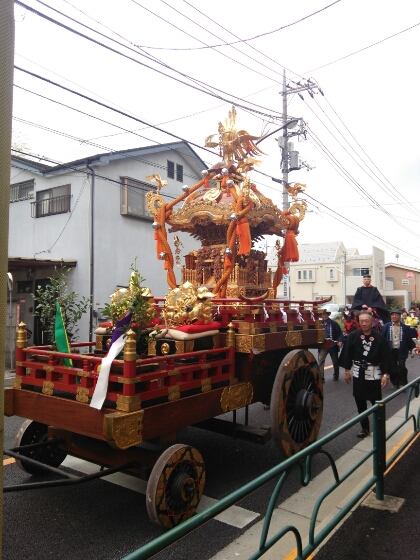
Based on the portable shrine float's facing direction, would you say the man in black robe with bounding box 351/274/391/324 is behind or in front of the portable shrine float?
behind

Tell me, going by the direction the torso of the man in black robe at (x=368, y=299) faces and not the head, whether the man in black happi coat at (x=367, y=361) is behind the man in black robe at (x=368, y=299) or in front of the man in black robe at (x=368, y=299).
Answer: in front

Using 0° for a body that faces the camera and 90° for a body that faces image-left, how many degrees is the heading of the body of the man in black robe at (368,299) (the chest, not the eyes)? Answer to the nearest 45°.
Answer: approximately 0°

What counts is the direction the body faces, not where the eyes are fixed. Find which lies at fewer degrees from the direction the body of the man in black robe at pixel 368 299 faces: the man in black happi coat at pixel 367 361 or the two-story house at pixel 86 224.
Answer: the man in black happi coat

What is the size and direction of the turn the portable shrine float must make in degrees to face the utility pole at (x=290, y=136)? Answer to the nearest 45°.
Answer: approximately 135° to its right

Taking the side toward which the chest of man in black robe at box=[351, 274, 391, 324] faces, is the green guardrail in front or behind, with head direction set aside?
in front

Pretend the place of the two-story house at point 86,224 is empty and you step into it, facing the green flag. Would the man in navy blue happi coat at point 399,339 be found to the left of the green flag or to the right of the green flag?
left

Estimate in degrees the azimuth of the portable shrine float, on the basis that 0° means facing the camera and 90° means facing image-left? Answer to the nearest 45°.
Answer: approximately 45°

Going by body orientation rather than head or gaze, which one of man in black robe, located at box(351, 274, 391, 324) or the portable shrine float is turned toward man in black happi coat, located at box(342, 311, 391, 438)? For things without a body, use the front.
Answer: man in black robe, located at box(351, 274, 391, 324)

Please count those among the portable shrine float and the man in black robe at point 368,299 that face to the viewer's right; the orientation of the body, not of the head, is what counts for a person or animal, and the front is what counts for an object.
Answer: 0
